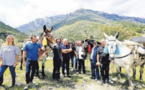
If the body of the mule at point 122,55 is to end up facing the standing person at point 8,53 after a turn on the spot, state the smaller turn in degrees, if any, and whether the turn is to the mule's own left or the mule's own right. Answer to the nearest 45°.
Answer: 0° — it already faces them

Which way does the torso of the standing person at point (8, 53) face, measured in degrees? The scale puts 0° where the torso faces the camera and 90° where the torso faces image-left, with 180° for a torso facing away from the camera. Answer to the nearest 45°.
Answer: approximately 0°

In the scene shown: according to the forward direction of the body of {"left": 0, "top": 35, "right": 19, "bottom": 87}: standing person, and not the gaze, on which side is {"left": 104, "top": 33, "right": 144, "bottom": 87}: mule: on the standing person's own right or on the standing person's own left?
on the standing person's own left

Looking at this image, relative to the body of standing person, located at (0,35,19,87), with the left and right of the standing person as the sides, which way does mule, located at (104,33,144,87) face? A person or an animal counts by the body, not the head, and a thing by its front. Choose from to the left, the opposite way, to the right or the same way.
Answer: to the right
